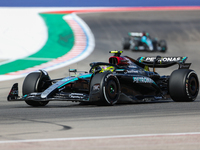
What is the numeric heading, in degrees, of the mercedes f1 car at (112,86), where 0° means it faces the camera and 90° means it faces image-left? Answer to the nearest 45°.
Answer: approximately 45°

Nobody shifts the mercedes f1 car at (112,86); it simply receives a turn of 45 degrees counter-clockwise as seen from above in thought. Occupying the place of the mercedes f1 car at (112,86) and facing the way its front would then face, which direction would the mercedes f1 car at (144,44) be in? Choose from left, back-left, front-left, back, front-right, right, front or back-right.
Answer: back
